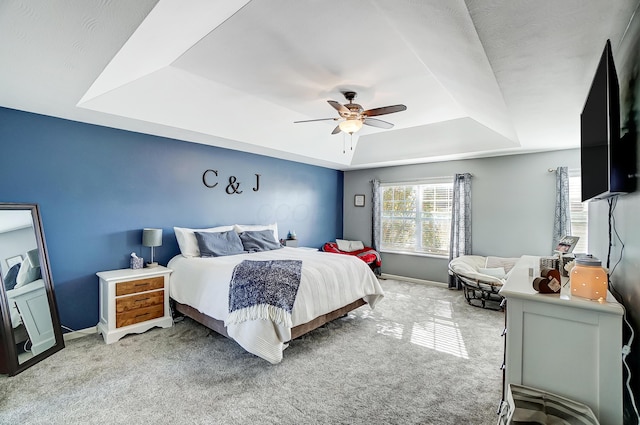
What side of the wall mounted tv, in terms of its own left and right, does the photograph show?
left

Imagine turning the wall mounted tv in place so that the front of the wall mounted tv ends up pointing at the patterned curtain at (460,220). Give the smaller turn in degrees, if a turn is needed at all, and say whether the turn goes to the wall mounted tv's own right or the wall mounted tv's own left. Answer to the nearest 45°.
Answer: approximately 45° to the wall mounted tv's own right

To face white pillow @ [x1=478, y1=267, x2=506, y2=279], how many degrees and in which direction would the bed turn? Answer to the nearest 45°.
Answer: approximately 45° to its left

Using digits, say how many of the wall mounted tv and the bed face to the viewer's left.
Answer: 1

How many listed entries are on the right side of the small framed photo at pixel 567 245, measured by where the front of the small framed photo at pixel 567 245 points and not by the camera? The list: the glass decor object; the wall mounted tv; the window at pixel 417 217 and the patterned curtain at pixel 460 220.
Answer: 2

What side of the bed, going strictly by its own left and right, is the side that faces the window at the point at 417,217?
left

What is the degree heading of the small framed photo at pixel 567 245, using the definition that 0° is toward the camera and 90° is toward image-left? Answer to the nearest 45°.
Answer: approximately 45°

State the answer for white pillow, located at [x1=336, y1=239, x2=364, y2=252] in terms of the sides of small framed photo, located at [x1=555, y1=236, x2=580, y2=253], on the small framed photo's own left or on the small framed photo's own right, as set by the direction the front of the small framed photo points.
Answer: on the small framed photo's own right
